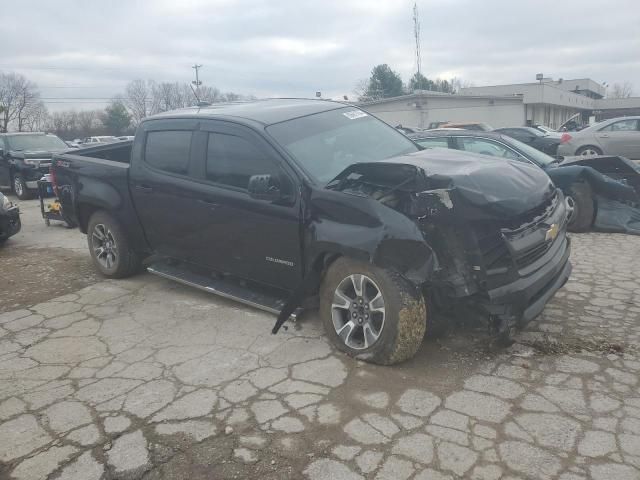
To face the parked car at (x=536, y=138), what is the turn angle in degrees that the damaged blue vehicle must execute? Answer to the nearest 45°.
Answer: approximately 135° to its left

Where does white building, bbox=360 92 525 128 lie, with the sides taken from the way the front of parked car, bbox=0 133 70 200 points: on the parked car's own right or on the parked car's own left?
on the parked car's own left

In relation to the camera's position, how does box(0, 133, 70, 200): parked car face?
facing the viewer and to the right of the viewer

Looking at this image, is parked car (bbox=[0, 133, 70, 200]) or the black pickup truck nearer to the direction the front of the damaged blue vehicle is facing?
the black pickup truck

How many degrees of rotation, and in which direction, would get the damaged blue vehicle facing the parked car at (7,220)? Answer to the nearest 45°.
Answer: approximately 135° to its right

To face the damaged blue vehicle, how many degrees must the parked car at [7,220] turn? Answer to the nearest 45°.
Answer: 0° — it already faces it

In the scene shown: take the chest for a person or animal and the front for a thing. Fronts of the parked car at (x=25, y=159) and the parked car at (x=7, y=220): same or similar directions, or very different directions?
same or similar directions

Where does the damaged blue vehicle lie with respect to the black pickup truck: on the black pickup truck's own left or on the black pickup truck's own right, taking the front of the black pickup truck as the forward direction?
on the black pickup truck's own left

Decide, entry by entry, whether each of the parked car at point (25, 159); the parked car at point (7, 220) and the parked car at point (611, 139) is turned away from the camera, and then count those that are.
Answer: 0

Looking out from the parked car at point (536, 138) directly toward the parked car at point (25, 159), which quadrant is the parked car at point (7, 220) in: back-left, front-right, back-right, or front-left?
front-left

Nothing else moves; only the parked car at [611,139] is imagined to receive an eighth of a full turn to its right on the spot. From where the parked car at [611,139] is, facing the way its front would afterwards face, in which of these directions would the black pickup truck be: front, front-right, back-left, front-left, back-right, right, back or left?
front-right

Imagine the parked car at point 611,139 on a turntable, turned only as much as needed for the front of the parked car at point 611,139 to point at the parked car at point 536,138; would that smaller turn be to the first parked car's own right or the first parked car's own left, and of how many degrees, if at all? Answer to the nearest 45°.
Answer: approximately 135° to the first parked car's own left

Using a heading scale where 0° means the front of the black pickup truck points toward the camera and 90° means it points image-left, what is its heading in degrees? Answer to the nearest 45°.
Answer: approximately 315°
